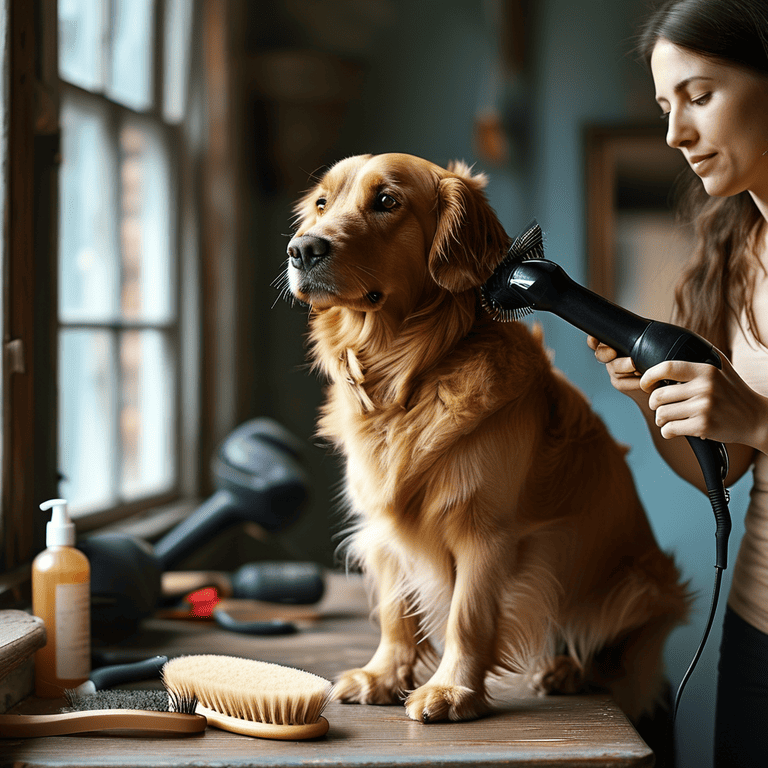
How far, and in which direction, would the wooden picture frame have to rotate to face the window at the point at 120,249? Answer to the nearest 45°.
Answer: approximately 45° to its right

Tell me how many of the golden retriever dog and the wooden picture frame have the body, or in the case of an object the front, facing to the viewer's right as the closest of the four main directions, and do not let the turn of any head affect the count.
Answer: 0

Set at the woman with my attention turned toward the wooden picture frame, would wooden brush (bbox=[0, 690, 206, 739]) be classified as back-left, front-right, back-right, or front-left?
back-left

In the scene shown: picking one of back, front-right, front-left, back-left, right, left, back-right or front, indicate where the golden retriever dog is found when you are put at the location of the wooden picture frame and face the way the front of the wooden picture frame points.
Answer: front

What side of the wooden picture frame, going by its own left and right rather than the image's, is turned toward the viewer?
front

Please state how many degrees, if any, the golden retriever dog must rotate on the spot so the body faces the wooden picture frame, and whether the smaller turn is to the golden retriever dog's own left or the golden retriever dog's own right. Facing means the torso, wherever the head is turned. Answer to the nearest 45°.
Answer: approximately 135° to the golden retriever dog's own right

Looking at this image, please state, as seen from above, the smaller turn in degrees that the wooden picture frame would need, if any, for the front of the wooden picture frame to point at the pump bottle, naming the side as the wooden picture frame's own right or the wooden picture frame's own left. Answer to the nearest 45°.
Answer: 0° — it already faces it
